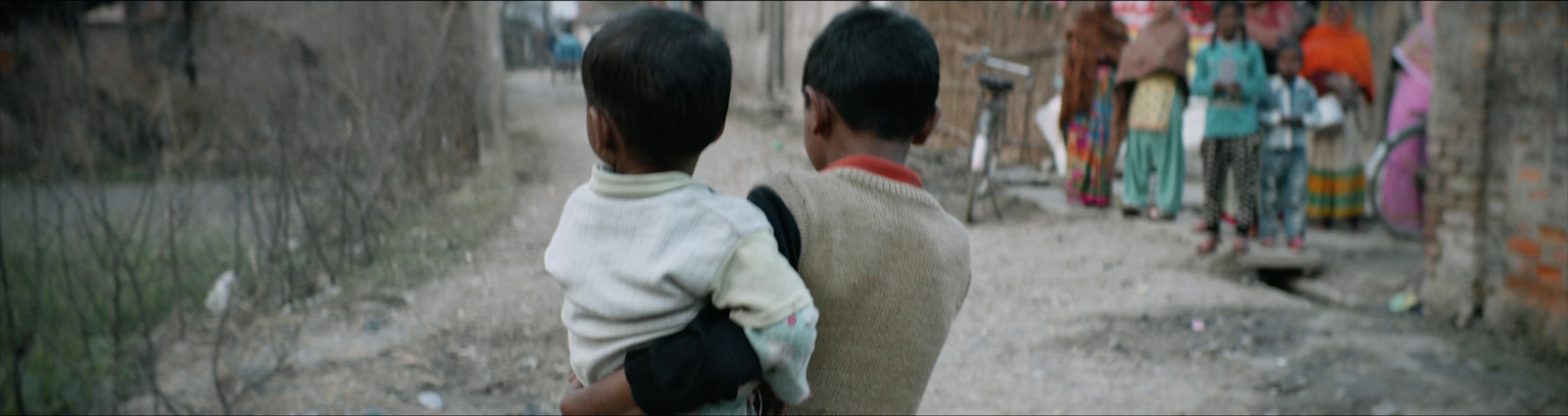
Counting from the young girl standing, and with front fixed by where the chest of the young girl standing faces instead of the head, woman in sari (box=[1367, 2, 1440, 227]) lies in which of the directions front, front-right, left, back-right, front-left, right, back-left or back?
back-left

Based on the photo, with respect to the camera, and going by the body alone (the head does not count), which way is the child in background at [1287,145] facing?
toward the camera

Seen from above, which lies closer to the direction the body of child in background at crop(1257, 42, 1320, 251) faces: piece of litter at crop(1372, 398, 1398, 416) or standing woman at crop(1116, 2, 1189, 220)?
the piece of litter

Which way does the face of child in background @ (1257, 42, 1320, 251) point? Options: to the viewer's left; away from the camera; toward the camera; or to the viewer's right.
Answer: toward the camera

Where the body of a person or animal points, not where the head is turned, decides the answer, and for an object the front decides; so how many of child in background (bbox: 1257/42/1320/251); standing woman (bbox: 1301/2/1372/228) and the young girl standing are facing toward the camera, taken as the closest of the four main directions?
3

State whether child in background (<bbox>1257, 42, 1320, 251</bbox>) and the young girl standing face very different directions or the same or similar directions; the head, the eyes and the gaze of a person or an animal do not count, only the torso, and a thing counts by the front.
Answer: same or similar directions

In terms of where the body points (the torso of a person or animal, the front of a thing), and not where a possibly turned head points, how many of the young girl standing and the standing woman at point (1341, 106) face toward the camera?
2

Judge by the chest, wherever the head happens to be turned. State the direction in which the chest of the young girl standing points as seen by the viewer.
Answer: toward the camera

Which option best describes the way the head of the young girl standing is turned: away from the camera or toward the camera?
toward the camera

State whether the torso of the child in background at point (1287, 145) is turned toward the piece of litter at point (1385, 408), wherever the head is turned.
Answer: yes

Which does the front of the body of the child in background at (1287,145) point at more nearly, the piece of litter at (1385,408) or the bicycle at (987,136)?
the piece of litter

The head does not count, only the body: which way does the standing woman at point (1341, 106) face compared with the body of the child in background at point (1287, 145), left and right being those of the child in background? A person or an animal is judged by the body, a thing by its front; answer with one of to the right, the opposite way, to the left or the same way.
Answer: the same way

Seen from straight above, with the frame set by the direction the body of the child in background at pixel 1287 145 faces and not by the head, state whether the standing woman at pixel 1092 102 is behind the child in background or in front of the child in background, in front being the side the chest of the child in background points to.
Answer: behind
